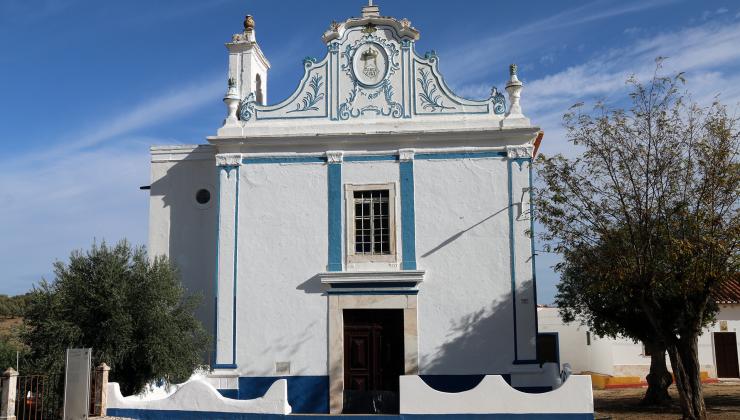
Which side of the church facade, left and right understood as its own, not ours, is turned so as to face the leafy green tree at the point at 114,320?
right

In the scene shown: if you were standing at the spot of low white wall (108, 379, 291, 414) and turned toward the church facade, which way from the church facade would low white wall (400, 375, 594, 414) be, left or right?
right

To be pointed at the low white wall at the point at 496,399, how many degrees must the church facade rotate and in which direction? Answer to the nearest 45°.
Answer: approximately 45° to its left

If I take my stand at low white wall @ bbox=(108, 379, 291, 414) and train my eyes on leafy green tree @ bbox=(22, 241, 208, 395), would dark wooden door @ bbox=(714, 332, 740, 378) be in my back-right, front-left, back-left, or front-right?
back-right

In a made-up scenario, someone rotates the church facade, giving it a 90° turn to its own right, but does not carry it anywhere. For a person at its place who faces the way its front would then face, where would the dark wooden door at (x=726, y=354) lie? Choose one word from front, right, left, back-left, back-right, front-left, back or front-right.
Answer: back-right

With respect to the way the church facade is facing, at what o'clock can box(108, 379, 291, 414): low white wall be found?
The low white wall is roughly at 2 o'clock from the church facade.

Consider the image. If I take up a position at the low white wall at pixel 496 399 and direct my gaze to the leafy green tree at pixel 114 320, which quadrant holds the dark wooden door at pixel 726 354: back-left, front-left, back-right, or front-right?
back-right

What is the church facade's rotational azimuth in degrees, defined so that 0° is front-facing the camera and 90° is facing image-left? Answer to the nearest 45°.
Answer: approximately 0°

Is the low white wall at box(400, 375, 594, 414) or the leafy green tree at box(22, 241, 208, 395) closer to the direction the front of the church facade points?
the low white wall
